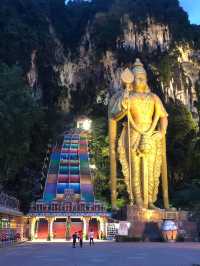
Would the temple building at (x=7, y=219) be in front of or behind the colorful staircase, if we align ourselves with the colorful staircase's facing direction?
in front

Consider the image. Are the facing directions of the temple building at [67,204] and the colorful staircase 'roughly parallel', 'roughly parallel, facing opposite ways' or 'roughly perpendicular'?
roughly parallel

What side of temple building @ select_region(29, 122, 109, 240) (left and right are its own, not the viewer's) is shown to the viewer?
front

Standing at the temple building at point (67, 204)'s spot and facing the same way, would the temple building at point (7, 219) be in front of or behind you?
in front
